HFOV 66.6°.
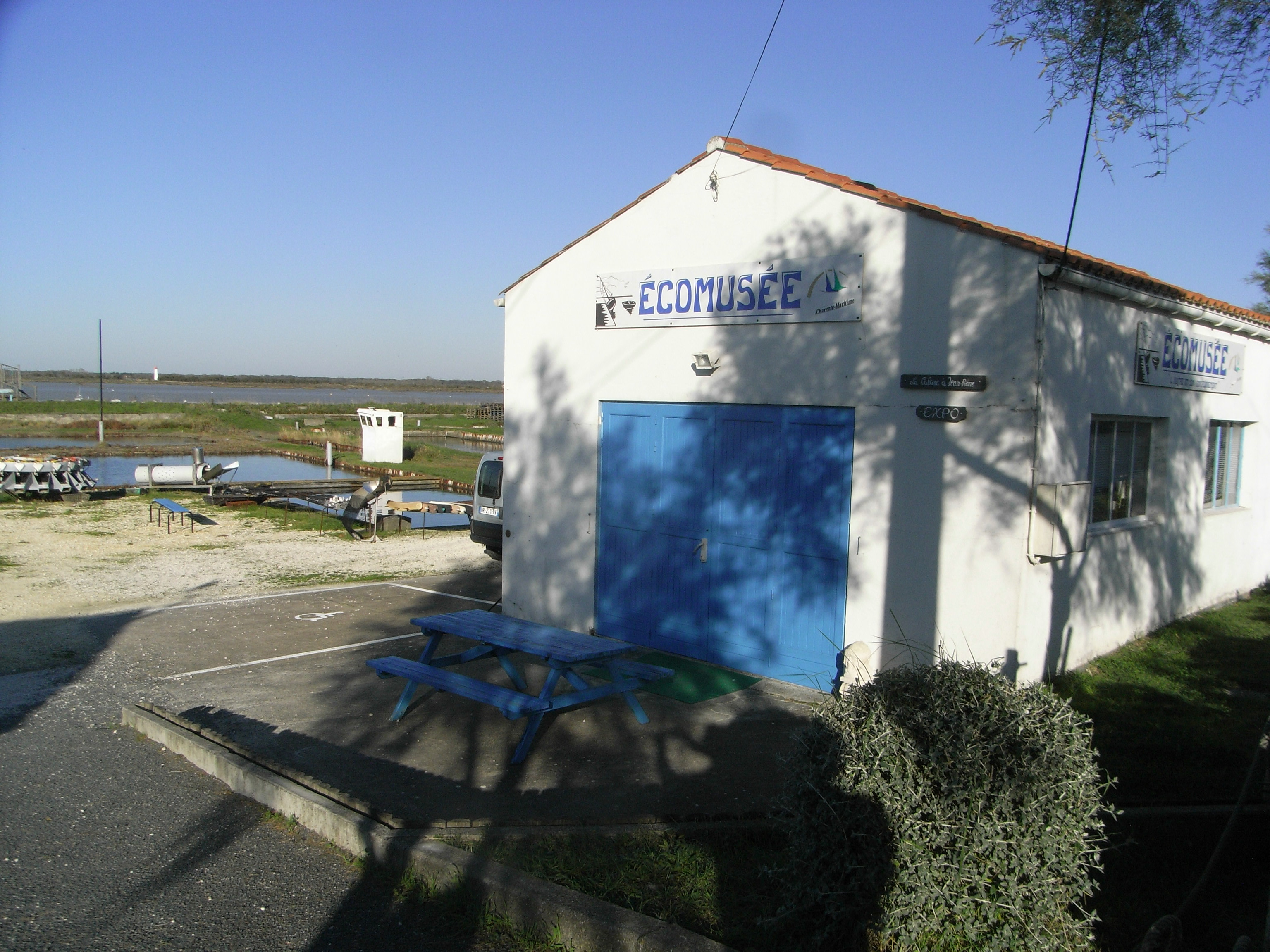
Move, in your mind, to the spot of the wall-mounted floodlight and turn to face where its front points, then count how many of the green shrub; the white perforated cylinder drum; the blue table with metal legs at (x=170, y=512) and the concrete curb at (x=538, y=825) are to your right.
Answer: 2

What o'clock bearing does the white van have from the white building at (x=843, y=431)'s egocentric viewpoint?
The white van is roughly at 3 o'clock from the white building.

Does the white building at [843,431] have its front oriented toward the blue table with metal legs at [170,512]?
no

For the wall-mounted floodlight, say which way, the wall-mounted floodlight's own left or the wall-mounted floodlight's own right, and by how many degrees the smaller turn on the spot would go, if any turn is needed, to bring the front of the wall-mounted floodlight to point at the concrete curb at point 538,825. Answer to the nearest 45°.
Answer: approximately 45° to the wall-mounted floodlight's own left

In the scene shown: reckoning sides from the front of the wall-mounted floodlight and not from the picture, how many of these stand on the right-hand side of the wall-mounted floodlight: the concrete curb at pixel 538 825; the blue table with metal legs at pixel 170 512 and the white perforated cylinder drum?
2

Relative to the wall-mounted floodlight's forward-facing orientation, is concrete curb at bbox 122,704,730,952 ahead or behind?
ahead

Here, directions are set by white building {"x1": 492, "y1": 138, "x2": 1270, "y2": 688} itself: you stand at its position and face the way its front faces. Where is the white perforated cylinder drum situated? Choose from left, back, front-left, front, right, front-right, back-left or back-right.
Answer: right

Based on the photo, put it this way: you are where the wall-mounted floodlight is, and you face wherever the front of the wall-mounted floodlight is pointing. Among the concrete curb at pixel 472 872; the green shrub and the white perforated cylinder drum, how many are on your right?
1

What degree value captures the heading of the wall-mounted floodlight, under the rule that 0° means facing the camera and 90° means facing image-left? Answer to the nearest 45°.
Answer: approximately 45°

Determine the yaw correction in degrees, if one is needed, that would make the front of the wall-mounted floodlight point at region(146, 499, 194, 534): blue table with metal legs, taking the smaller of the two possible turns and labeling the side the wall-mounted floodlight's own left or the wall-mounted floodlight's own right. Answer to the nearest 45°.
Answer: approximately 90° to the wall-mounted floodlight's own right

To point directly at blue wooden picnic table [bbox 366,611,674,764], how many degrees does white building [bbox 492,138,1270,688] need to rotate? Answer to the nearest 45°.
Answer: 0° — it already faces it

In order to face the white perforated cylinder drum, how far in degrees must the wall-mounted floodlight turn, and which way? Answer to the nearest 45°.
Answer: approximately 90° to its right

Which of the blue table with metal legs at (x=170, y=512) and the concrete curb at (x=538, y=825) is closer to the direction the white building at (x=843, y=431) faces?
the concrete curb

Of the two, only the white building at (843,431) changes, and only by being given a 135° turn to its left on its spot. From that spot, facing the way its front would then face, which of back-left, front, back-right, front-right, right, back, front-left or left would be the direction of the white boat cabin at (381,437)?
back-left

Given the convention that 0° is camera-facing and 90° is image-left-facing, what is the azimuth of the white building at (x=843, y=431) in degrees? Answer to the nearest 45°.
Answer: approximately 45°

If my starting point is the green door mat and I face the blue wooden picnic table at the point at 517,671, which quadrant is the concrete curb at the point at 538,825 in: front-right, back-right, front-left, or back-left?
front-left

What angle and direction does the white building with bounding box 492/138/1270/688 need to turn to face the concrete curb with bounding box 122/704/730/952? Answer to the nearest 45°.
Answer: approximately 45° to its left
